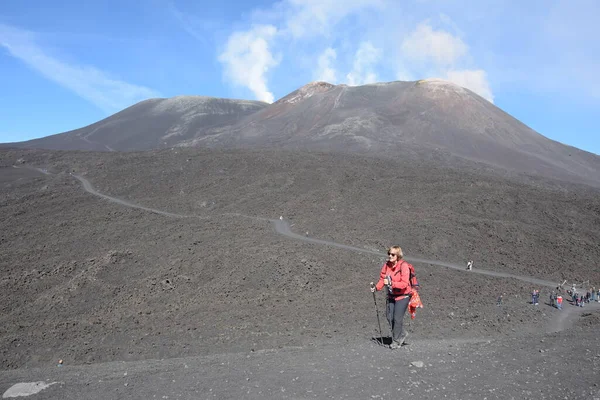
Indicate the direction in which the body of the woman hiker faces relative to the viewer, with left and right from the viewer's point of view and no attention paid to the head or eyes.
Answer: facing the viewer and to the left of the viewer
